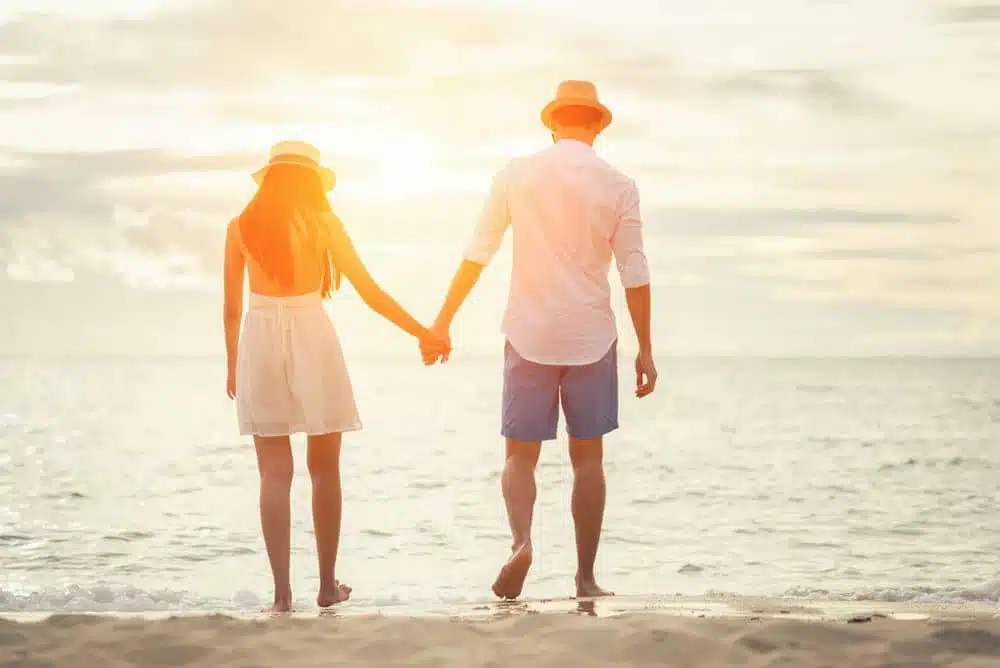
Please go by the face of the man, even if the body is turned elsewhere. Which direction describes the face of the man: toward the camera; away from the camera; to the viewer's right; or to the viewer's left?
away from the camera

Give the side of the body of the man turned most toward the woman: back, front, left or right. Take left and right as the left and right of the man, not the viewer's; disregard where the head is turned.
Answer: left

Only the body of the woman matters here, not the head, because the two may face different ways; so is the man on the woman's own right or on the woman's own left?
on the woman's own right

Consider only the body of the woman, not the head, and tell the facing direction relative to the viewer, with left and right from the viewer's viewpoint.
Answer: facing away from the viewer

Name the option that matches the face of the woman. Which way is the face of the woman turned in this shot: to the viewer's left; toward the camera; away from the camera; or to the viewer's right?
away from the camera

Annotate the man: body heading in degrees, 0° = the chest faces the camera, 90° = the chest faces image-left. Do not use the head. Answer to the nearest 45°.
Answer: approximately 180°

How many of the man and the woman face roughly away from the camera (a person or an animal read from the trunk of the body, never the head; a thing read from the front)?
2
